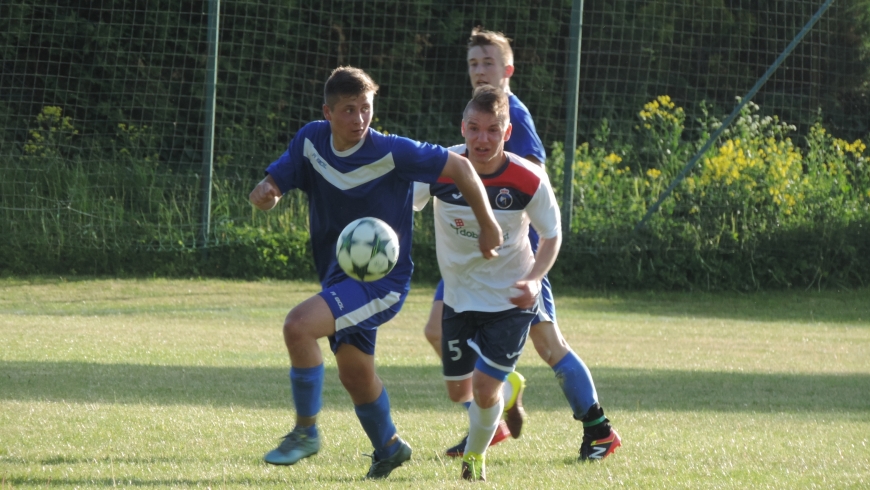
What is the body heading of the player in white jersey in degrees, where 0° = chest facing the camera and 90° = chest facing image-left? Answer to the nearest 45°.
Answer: approximately 0°

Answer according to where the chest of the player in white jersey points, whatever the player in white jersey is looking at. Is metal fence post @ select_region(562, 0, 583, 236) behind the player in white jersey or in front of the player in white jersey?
behind

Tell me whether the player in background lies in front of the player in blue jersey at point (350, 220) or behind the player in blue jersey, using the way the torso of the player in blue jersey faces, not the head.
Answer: behind

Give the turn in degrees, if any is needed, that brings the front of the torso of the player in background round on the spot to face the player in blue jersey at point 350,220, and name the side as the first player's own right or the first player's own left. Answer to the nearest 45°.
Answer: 0° — they already face them
